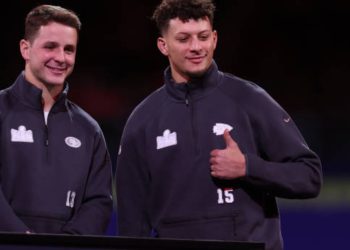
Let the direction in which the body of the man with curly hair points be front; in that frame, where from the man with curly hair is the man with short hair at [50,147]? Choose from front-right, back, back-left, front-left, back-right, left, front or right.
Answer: right

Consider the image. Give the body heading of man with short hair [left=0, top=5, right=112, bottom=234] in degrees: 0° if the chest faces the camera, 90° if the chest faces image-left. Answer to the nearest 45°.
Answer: approximately 0°

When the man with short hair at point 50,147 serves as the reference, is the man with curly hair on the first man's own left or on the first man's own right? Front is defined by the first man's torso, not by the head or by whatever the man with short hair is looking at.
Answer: on the first man's own left

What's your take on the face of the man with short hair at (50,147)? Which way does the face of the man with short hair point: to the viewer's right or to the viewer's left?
to the viewer's right

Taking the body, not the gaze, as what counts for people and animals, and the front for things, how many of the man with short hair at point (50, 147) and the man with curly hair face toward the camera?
2

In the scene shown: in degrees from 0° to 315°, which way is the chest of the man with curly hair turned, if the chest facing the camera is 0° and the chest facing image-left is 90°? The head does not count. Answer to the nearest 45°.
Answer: approximately 0°
